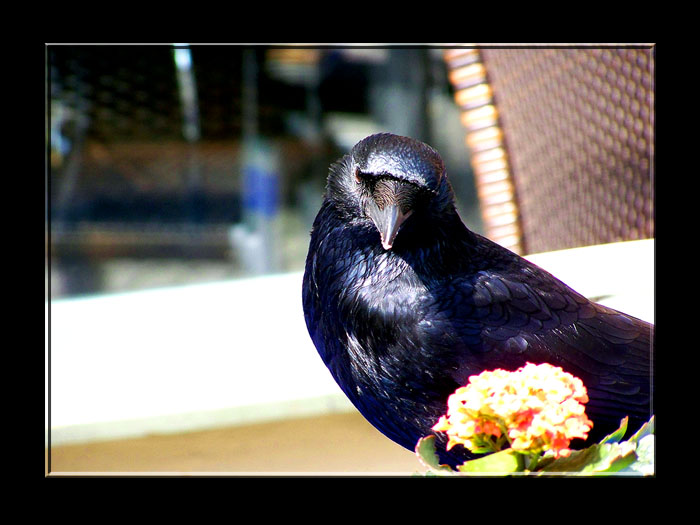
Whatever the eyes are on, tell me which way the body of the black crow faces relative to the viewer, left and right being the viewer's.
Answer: facing the viewer and to the left of the viewer
